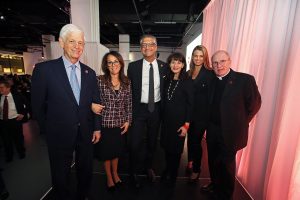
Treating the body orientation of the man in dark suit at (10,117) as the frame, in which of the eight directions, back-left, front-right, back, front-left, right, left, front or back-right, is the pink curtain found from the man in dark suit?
left

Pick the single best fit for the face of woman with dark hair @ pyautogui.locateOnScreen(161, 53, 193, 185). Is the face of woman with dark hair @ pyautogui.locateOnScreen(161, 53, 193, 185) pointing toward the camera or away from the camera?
toward the camera

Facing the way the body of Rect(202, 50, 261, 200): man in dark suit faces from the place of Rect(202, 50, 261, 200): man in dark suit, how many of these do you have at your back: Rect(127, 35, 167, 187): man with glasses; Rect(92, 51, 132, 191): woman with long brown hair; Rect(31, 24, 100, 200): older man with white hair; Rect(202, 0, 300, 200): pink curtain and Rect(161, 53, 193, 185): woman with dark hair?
1

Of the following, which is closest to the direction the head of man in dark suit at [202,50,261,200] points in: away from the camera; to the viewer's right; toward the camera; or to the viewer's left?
toward the camera

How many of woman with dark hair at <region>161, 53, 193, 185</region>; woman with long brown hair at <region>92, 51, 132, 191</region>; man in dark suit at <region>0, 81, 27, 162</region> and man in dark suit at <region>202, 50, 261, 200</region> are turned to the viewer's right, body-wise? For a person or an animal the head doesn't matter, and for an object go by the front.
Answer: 0

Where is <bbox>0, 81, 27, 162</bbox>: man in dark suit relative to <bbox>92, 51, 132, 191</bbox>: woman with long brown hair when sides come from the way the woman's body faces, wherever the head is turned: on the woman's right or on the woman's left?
on the woman's right

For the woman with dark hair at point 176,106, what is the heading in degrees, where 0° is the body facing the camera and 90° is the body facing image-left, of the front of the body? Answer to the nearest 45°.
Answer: approximately 45°

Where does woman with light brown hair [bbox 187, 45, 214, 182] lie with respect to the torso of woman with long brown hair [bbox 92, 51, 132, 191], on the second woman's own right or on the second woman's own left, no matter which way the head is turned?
on the second woman's own left

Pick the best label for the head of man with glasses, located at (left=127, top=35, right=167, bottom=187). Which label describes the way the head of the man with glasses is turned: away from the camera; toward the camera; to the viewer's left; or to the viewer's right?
toward the camera

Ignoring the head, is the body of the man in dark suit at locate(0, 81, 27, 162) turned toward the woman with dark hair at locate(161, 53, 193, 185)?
no

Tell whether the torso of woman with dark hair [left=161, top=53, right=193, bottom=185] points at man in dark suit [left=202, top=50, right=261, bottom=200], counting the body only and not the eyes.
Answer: no

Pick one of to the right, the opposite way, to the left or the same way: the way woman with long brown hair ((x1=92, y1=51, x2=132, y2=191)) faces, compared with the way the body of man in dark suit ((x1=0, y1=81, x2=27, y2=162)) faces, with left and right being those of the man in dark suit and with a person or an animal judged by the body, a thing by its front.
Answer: the same way

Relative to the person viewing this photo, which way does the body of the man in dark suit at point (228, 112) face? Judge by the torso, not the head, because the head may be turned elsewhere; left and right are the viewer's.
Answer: facing the viewer and to the left of the viewer

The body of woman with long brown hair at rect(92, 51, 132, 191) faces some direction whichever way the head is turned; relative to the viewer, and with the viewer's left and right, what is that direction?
facing the viewer

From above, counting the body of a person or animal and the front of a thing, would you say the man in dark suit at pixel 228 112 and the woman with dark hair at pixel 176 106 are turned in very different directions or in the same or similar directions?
same or similar directions
